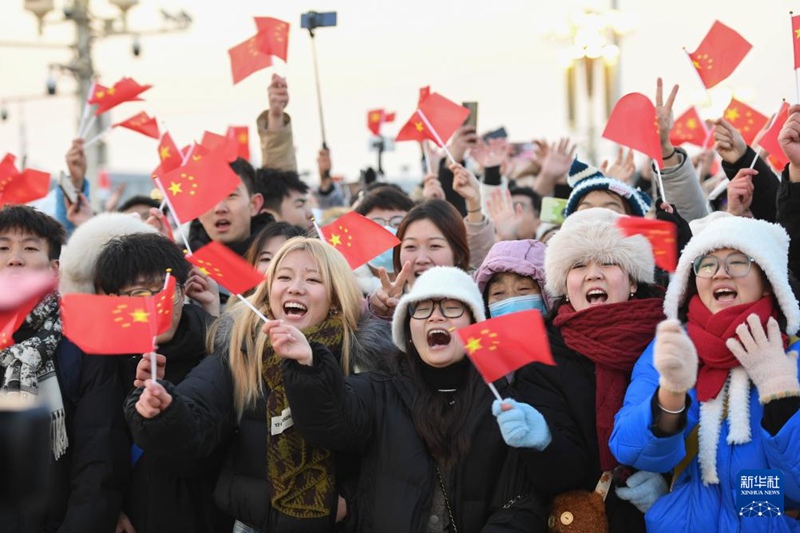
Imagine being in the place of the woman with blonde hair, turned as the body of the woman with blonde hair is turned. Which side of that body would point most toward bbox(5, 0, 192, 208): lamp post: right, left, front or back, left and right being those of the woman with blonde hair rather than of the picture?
back

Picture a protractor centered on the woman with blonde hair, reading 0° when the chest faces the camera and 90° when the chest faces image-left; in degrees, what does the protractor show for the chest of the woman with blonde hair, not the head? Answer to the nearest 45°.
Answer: approximately 0°
